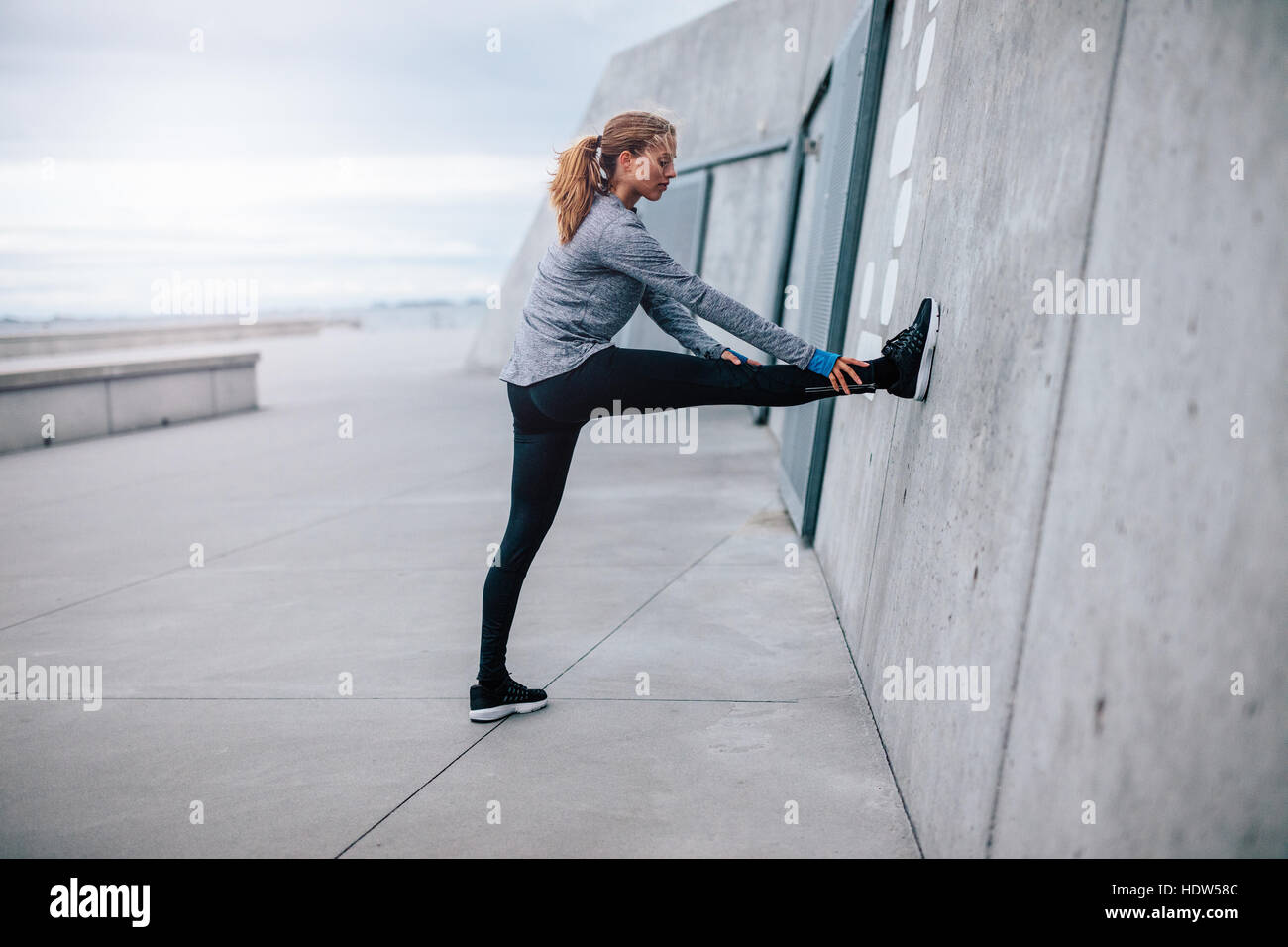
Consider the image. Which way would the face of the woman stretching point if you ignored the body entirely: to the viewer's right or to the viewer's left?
to the viewer's right

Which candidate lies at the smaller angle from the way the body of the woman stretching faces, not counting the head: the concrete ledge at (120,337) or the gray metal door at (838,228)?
the gray metal door

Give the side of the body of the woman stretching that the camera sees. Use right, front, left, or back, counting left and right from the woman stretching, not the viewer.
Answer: right

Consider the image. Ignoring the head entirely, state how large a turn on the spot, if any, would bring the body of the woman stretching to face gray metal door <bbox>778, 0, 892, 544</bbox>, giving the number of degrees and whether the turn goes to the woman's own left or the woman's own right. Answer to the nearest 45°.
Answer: approximately 90° to the woman's own left

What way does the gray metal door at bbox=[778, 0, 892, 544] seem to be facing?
to the viewer's left

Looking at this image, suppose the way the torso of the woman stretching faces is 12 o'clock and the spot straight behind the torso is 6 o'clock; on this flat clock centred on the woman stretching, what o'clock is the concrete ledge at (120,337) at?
The concrete ledge is roughly at 8 o'clock from the woman stretching.

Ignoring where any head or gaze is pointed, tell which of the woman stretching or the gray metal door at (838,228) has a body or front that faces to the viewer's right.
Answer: the woman stretching

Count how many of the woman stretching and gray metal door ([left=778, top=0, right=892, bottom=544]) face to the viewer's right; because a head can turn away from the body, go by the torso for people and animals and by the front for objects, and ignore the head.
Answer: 1

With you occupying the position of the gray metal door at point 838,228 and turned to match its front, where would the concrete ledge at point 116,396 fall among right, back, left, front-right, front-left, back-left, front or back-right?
front-right

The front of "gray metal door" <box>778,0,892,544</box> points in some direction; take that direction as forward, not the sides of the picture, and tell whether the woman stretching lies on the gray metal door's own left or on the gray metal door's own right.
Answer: on the gray metal door's own left

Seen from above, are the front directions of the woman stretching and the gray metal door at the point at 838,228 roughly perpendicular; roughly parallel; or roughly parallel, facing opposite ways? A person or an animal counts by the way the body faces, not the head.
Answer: roughly parallel, facing opposite ways

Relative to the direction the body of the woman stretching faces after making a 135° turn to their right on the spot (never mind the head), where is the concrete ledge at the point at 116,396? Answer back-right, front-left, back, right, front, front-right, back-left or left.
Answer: right
